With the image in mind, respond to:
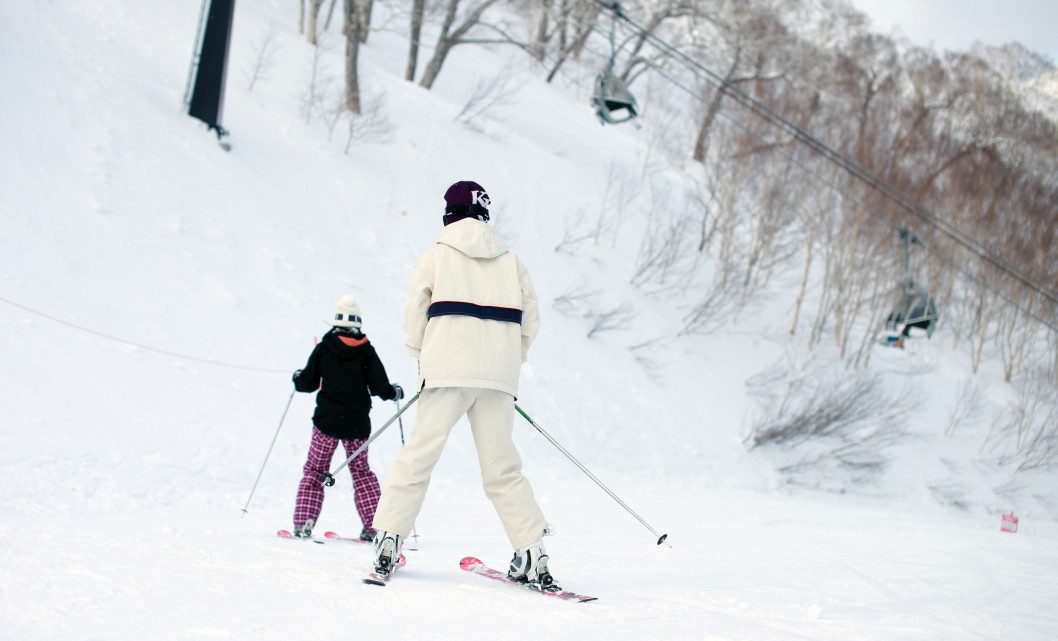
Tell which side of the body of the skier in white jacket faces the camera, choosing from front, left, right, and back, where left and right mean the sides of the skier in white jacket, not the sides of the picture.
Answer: back

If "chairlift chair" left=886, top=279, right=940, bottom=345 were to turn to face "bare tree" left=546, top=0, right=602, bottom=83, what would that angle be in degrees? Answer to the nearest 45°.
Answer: approximately 90° to its right

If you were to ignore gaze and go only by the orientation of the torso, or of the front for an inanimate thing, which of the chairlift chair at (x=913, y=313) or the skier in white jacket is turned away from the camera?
the skier in white jacket

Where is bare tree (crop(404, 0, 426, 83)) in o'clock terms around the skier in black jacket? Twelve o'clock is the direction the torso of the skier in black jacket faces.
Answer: The bare tree is roughly at 12 o'clock from the skier in black jacket.

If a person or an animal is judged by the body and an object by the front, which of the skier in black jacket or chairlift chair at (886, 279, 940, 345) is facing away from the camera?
the skier in black jacket

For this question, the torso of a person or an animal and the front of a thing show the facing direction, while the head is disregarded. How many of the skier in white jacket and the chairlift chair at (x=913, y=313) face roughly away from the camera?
1

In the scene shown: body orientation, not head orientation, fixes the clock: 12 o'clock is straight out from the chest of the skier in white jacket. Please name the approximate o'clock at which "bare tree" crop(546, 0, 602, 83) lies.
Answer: The bare tree is roughly at 12 o'clock from the skier in white jacket.

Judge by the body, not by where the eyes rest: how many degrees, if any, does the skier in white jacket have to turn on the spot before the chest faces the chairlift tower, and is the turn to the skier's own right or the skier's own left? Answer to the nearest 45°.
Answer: approximately 45° to the skier's own left

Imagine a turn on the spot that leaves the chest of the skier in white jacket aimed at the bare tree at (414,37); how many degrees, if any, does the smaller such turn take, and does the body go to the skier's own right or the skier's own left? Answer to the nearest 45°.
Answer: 0° — they already face it

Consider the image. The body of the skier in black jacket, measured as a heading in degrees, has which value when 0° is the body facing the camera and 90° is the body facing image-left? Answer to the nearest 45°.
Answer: approximately 180°

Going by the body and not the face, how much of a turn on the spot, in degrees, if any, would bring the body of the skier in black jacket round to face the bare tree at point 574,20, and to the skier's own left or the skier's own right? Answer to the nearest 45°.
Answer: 0° — they already face it
